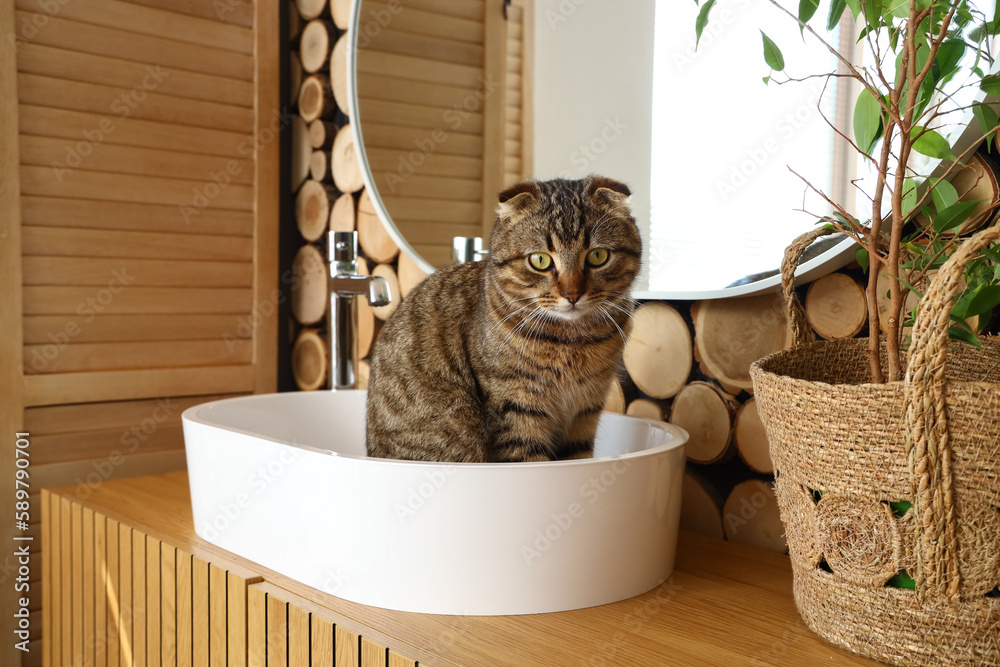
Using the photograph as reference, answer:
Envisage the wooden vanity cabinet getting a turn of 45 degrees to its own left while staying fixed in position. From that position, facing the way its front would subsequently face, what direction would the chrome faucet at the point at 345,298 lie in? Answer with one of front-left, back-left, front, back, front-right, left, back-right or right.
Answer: back

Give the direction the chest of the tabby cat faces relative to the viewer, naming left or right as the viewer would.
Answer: facing the viewer and to the right of the viewer

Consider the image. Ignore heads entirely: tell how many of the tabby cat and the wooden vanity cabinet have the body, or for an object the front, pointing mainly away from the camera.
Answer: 0

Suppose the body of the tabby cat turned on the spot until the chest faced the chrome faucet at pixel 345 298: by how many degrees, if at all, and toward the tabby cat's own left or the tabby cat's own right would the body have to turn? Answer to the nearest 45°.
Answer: approximately 180°

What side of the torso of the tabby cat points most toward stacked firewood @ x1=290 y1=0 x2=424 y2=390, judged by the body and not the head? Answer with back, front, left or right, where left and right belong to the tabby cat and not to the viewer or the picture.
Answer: back

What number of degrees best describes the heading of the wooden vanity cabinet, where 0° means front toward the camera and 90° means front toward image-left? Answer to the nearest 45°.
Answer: approximately 45°
